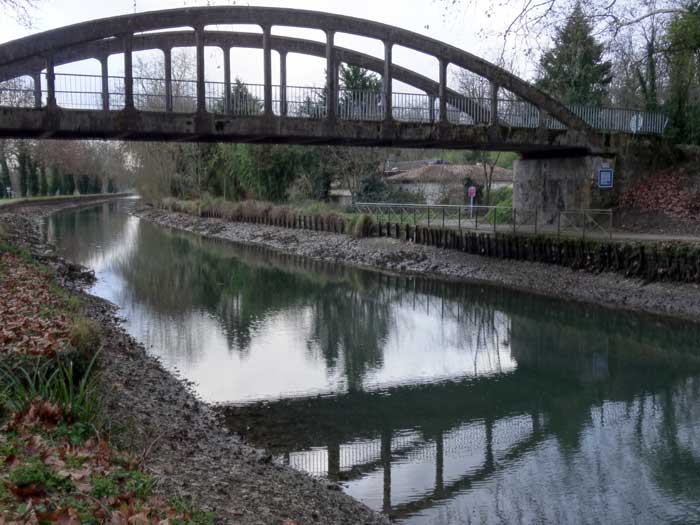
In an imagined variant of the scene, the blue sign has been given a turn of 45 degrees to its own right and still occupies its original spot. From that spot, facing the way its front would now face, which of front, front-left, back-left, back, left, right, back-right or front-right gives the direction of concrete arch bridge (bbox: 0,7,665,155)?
front

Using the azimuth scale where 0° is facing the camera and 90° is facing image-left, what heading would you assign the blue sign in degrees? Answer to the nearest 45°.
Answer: approximately 0°

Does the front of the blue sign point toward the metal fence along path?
no

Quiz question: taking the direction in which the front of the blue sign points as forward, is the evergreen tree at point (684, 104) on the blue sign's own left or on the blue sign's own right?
on the blue sign's own left
